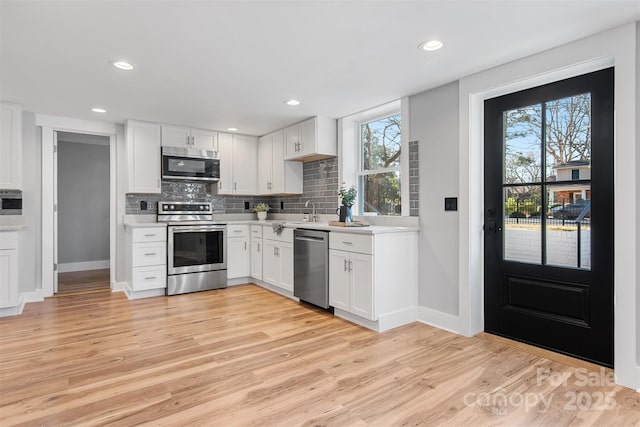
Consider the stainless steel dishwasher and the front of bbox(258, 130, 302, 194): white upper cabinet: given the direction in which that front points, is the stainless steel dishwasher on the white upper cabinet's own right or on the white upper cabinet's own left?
on the white upper cabinet's own left

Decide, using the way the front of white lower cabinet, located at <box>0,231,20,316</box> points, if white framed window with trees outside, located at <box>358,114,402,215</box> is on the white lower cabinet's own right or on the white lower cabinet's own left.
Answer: on the white lower cabinet's own left

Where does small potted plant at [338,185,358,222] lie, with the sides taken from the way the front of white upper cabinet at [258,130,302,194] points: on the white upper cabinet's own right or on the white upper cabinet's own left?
on the white upper cabinet's own left

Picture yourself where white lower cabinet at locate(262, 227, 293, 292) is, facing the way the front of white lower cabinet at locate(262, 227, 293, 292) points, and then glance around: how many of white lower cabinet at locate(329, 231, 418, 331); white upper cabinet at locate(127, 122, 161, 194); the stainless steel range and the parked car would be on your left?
2

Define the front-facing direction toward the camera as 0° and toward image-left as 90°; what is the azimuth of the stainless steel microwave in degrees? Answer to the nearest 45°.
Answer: approximately 0°

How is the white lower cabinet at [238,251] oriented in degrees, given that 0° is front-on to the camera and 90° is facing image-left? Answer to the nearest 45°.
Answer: approximately 0°

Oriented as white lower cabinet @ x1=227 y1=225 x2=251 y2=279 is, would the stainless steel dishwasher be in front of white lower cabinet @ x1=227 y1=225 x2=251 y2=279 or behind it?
in front

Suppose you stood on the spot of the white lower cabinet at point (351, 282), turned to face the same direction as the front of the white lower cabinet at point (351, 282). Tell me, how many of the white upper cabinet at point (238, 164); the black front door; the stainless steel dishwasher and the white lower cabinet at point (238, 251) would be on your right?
3

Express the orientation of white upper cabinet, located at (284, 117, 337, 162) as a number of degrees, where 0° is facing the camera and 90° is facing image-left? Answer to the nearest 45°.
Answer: approximately 45°

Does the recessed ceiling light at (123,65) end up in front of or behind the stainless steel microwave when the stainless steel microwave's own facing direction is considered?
in front

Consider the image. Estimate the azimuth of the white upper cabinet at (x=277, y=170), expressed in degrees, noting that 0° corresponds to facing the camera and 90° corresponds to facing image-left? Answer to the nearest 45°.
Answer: approximately 45°

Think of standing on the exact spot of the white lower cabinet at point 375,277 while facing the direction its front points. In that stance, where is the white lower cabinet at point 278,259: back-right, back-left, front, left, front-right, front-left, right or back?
right

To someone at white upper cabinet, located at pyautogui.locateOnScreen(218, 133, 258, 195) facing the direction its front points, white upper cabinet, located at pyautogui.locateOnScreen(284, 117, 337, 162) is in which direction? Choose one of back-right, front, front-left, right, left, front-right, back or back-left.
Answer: front-left

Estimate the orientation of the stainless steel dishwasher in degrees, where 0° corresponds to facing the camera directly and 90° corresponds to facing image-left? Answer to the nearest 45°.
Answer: approximately 45°
